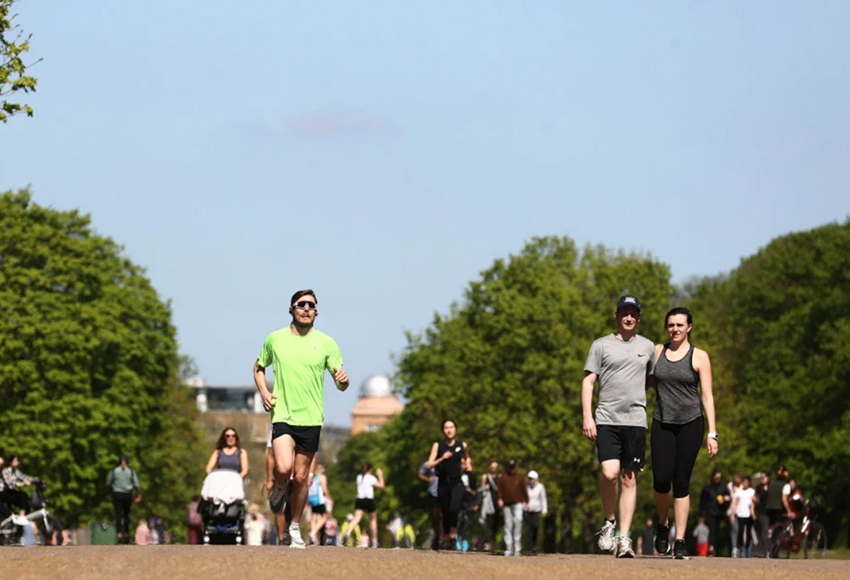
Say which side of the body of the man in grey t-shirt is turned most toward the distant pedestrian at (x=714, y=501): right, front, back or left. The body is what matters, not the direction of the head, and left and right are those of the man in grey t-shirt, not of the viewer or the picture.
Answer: back

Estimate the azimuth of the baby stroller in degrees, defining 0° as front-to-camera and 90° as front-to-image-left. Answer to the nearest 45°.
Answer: approximately 0°

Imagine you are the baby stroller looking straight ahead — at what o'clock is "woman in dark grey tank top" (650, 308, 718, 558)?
The woman in dark grey tank top is roughly at 11 o'clock from the baby stroller.

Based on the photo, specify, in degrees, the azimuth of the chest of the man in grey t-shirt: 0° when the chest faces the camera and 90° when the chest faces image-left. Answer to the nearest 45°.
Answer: approximately 0°

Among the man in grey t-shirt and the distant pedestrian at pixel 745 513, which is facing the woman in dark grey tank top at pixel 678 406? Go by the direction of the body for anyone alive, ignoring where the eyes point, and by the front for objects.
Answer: the distant pedestrian

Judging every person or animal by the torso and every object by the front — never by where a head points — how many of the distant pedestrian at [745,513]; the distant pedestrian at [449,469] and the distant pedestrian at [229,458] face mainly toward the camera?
3

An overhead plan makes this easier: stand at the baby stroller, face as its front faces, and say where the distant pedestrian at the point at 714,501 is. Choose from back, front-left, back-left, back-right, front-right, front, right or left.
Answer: back-left

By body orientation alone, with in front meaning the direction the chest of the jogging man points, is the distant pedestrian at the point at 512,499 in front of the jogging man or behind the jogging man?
behind

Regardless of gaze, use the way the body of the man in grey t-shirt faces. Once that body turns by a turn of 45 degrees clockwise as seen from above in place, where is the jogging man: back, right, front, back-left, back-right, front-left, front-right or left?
front-right

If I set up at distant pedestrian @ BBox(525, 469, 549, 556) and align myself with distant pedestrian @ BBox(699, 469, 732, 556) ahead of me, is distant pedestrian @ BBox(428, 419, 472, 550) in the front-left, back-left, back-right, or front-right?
back-right
